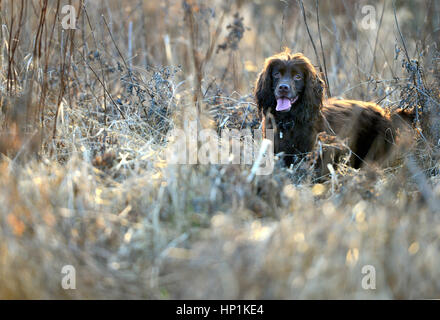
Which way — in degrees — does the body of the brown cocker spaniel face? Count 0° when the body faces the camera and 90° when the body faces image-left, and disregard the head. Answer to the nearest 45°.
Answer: approximately 45°
